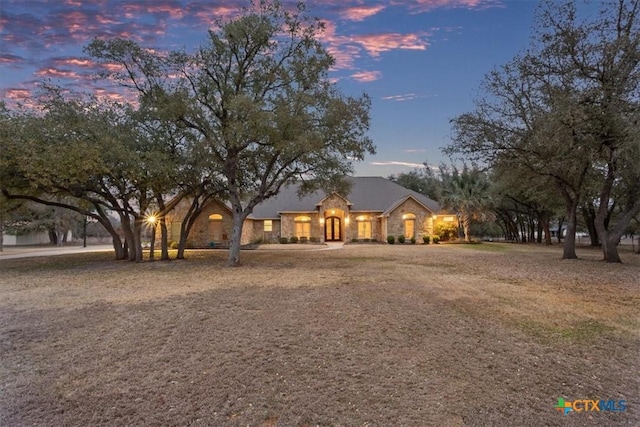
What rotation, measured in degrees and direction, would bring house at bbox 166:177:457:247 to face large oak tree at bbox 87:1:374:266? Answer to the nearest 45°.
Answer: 0° — it already faces it

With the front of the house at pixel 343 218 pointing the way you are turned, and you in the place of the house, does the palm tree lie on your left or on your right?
on your left

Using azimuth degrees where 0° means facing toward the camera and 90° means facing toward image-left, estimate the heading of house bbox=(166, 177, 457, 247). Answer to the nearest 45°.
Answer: approximately 0°

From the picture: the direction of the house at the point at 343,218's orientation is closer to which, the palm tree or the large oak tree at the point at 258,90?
the large oak tree

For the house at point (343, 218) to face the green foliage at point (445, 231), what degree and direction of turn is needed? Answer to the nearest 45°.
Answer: approximately 90° to its left
